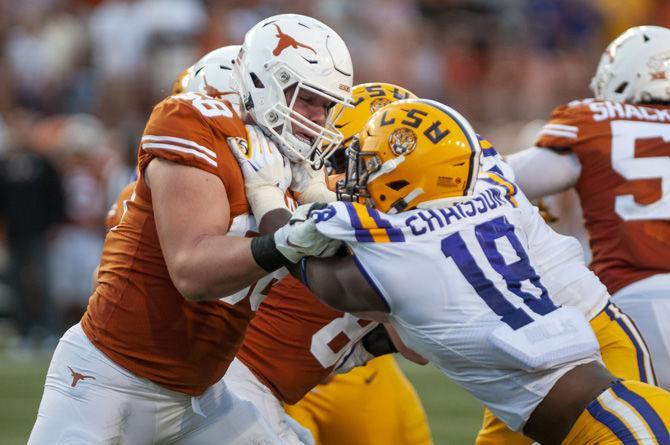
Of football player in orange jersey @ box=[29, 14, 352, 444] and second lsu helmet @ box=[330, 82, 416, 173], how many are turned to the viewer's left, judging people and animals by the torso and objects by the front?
1

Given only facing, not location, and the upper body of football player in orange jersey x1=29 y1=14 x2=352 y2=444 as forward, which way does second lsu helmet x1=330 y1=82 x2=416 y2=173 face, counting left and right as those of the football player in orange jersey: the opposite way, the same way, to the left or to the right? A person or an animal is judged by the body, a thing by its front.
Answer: the opposite way

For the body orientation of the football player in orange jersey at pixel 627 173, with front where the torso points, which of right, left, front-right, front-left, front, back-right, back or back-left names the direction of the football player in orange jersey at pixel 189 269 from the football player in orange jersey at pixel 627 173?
back-left

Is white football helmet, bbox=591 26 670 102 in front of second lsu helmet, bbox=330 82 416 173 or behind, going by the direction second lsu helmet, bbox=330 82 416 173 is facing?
behind

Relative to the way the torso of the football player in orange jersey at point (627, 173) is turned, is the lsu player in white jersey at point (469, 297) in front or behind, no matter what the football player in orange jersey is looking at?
behind

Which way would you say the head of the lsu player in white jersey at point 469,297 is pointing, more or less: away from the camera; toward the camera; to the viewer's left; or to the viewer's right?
to the viewer's left

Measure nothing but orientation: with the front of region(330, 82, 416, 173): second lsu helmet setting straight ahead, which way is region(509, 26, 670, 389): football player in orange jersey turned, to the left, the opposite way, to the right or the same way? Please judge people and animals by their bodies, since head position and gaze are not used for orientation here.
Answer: to the right

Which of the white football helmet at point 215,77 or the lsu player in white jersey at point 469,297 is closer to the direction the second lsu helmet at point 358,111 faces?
the white football helmet

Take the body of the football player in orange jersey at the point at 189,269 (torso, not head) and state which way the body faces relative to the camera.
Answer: to the viewer's right

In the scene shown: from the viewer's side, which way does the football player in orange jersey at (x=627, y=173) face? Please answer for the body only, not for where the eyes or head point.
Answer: away from the camera

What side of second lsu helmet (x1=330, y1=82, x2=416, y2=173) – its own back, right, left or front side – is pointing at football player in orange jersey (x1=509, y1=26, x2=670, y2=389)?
back

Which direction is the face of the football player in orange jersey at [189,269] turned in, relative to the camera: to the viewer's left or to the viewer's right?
to the viewer's right

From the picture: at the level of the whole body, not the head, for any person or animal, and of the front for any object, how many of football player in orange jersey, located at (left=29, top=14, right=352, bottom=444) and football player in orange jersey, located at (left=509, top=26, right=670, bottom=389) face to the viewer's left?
0

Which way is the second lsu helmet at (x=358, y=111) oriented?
to the viewer's left
